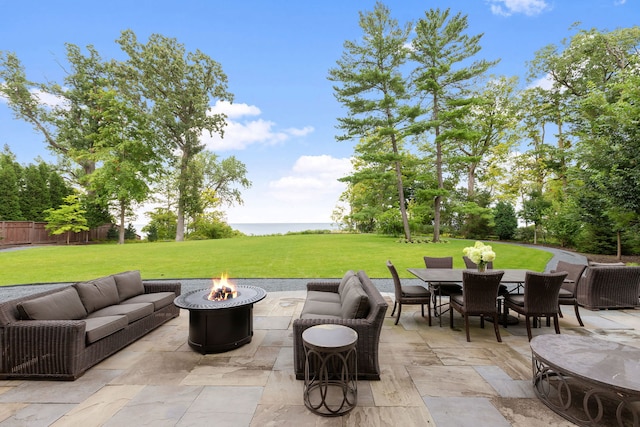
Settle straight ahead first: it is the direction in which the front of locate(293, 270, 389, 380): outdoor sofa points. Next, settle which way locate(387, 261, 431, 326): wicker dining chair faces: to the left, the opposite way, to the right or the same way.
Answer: the opposite way

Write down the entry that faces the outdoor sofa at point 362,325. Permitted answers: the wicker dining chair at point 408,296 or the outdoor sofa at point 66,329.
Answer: the outdoor sofa at point 66,329

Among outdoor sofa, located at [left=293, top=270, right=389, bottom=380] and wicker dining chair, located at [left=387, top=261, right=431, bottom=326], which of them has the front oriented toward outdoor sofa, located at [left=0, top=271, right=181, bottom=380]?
outdoor sofa, located at [left=293, top=270, right=389, bottom=380]

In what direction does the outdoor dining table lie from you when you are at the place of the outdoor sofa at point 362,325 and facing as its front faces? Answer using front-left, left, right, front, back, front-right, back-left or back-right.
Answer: back-right

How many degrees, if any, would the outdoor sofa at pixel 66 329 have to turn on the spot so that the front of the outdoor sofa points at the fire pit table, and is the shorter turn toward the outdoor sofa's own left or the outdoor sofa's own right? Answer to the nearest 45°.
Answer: approximately 45° to the outdoor sofa's own left

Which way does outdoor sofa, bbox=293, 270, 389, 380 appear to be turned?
to the viewer's left

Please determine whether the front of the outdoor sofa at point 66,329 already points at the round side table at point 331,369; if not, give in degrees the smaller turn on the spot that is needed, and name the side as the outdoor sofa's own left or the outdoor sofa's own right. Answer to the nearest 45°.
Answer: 0° — it already faces it

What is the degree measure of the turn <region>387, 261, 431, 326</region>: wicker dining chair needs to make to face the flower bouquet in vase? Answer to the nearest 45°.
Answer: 0° — it already faces it

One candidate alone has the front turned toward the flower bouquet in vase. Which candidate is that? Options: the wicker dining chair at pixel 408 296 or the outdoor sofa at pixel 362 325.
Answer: the wicker dining chair

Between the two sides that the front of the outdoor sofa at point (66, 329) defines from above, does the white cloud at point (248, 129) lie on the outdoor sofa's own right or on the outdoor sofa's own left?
on the outdoor sofa's own left

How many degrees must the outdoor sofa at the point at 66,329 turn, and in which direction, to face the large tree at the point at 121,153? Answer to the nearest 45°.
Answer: approximately 135° to its left

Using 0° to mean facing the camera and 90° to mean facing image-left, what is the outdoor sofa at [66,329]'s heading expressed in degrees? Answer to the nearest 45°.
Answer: approximately 315°

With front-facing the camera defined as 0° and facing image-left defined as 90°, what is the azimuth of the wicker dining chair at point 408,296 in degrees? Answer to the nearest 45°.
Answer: approximately 270°
